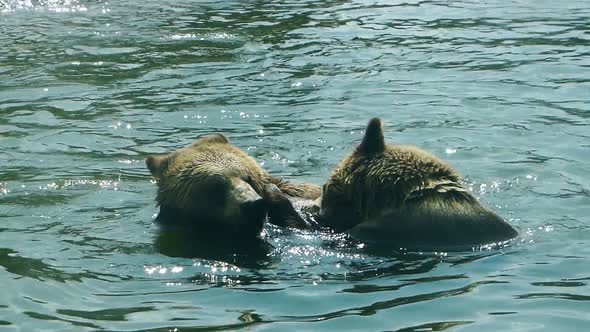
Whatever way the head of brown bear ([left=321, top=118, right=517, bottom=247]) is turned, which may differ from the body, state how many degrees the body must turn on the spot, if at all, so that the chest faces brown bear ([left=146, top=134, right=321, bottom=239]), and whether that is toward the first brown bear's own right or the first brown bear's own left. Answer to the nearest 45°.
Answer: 0° — it already faces it

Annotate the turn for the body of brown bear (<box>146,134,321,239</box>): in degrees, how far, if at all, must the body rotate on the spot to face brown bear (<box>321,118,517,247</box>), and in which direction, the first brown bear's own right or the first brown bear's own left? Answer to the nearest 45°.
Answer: approximately 45° to the first brown bear's own left

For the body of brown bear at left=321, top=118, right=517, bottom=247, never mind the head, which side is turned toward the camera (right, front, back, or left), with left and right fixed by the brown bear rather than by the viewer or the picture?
left

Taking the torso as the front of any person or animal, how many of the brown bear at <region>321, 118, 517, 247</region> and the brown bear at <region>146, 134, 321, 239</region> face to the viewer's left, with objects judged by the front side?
1
